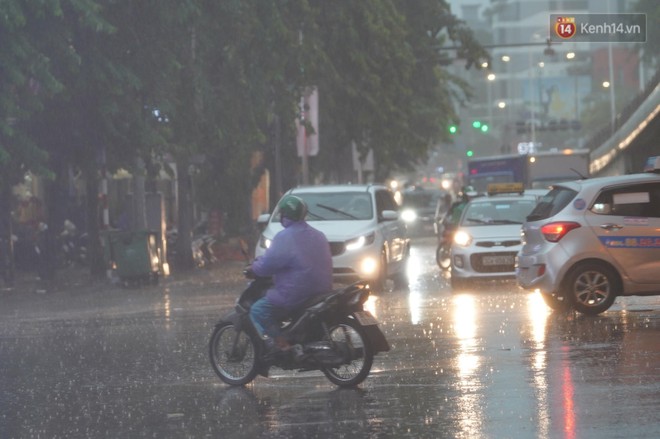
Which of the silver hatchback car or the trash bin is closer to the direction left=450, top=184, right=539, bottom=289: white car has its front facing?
the silver hatchback car

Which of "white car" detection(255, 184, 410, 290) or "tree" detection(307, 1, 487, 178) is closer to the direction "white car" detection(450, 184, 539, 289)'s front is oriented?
the white car

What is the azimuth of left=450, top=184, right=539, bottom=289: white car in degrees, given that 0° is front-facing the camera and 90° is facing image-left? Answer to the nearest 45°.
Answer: approximately 0°

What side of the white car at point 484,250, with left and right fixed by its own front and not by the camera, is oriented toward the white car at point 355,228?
right

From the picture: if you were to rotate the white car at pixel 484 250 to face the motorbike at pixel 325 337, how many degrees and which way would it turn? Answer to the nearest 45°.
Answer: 0° — it already faces it

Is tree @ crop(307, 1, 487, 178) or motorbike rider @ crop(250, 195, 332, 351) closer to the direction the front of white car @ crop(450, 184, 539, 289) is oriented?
the motorbike rider

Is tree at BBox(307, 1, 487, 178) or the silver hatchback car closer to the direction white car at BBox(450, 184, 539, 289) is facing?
the silver hatchback car

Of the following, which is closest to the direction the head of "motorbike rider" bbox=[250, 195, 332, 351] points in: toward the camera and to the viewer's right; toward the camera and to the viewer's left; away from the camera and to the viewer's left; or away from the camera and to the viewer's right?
away from the camera and to the viewer's left

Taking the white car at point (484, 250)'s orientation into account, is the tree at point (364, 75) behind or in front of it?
behind
